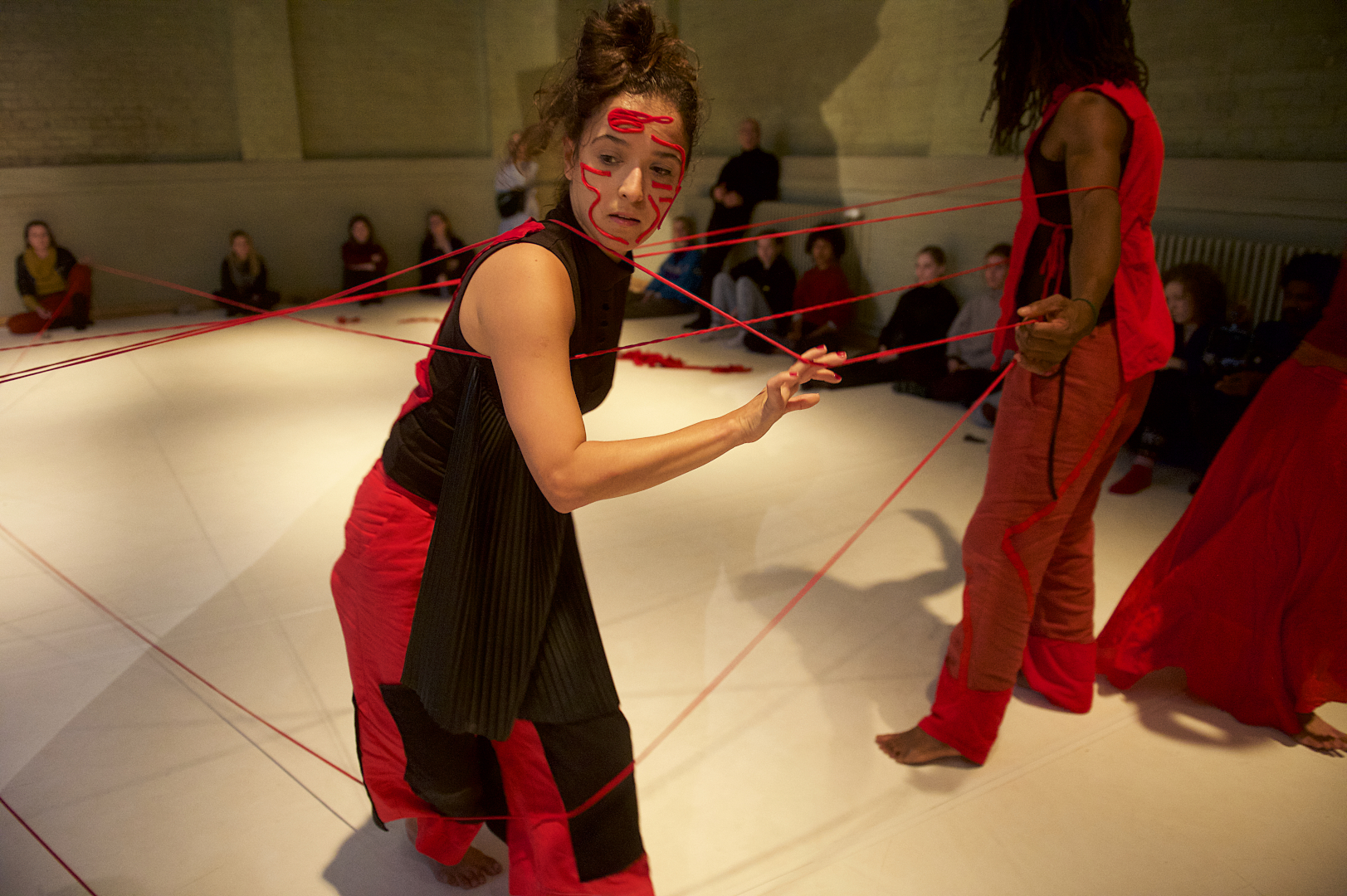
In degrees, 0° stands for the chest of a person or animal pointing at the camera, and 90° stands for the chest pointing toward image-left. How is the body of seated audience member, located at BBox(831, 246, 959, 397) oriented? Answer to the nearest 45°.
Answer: approximately 45°

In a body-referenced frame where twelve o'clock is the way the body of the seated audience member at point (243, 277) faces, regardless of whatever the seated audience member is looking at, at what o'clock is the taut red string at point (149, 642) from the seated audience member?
The taut red string is roughly at 12 o'clock from the seated audience member.

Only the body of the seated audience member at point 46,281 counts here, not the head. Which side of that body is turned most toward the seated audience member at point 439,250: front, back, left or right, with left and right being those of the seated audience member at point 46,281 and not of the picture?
left

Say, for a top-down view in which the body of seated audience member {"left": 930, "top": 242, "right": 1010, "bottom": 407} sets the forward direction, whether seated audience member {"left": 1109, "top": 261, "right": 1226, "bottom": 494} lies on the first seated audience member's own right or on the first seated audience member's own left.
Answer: on the first seated audience member's own left

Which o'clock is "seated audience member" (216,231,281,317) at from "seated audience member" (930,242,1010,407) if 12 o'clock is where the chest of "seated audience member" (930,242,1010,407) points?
"seated audience member" (216,231,281,317) is roughly at 2 o'clock from "seated audience member" (930,242,1010,407).

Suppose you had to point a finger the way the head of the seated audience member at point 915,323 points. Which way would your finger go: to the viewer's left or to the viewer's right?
to the viewer's left

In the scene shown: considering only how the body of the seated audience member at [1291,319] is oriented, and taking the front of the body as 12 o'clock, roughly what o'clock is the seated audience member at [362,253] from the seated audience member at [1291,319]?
the seated audience member at [362,253] is roughly at 2 o'clock from the seated audience member at [1291,319].

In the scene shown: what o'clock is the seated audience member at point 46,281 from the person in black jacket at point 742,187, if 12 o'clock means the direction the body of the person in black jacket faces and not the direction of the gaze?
The seated audience member is roughly at 1 o'clock from the person in black jacket.

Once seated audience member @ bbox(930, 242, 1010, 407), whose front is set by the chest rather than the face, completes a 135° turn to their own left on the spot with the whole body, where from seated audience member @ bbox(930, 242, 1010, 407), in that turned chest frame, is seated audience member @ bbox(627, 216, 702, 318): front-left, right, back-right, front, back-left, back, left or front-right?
back-left
